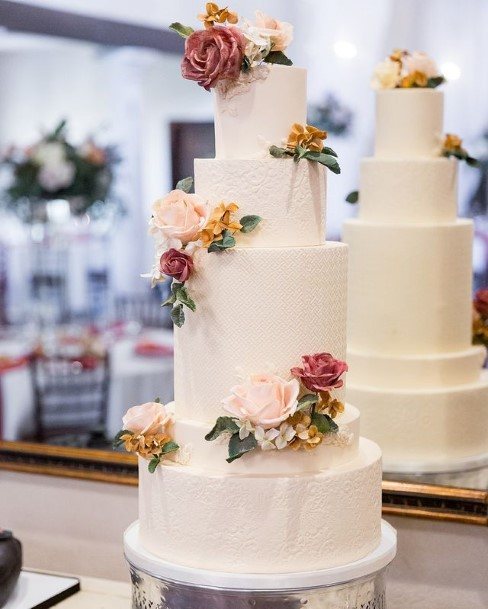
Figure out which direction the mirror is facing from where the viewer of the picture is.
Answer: facing the viewer and to the left of the viewer
